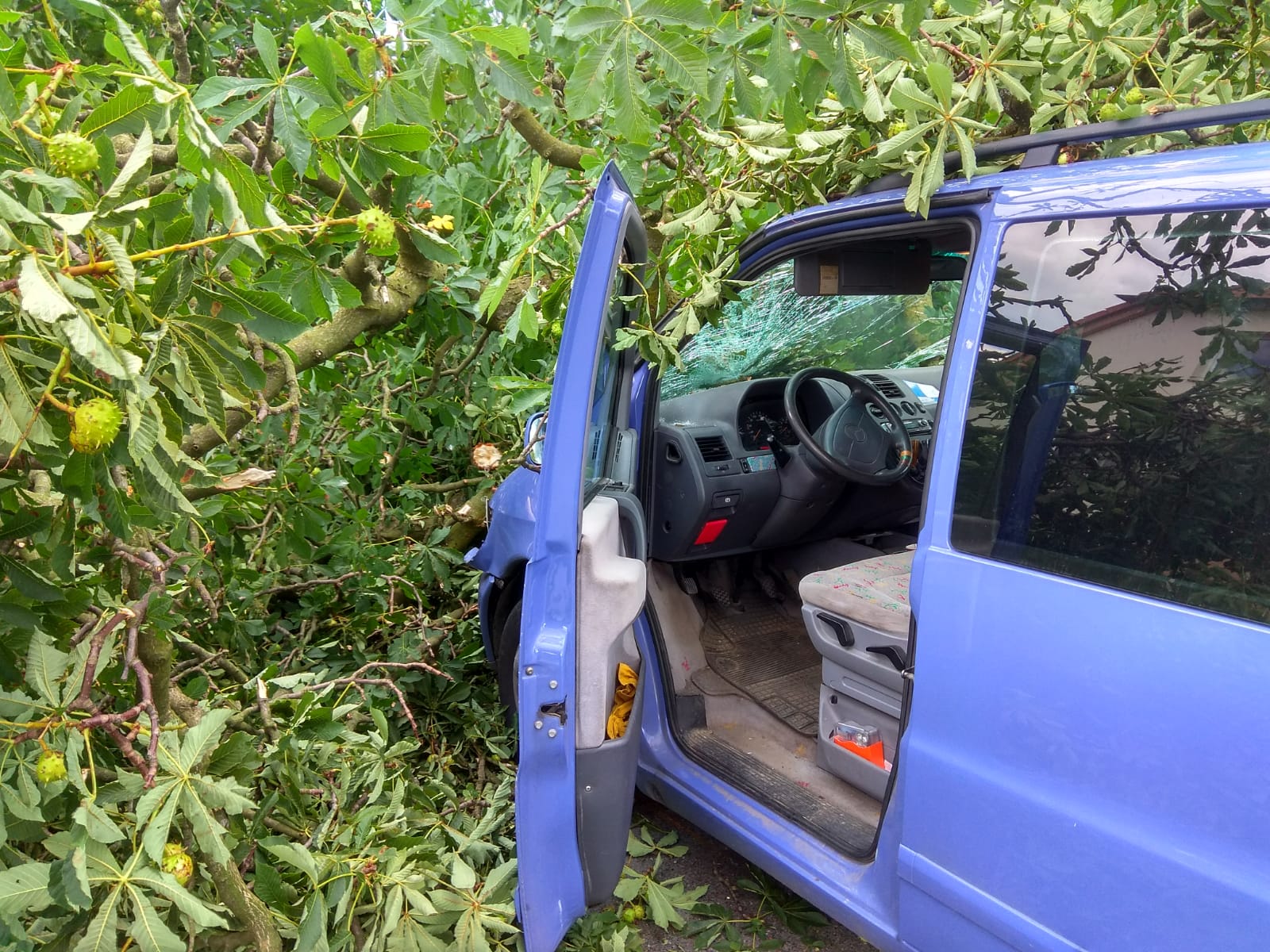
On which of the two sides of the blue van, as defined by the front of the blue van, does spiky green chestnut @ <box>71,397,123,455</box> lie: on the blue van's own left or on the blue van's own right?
on the blue van's own left

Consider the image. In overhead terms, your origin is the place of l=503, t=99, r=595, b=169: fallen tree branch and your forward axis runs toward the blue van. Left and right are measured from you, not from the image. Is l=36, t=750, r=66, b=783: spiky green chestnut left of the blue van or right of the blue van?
right

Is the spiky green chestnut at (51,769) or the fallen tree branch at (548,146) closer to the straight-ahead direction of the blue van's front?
the fallen tree branch

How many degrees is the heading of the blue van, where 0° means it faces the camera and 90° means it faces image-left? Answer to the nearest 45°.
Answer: approximately 135°

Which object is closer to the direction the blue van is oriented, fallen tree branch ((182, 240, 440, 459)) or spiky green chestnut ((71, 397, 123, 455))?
the fallen tree branch

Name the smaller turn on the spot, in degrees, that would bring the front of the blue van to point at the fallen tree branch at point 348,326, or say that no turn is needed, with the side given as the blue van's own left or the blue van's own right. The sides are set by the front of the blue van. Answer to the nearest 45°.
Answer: approximately 45° to the blue van's own left

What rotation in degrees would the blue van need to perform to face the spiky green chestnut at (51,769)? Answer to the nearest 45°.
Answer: approximately 90° to its left

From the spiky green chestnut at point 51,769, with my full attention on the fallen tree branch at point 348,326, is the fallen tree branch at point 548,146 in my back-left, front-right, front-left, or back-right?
front-right

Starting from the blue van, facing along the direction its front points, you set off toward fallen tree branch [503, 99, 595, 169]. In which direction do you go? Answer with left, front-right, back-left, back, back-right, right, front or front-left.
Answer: front
